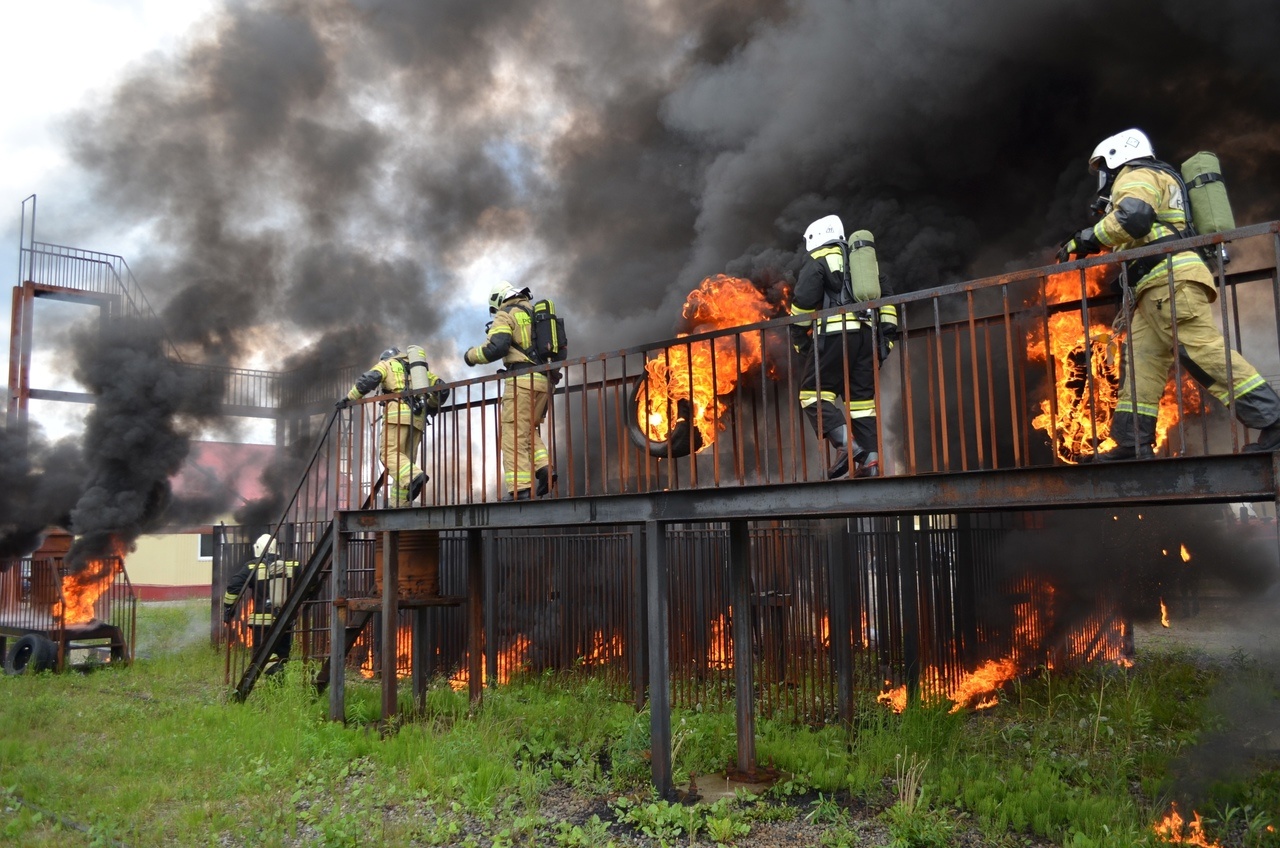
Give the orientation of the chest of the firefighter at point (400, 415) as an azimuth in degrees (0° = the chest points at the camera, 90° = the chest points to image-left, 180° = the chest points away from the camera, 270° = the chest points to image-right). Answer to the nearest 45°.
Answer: approximately 135°

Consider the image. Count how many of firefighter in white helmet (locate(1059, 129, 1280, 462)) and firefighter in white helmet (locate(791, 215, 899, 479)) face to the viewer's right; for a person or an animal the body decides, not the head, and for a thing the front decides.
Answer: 0

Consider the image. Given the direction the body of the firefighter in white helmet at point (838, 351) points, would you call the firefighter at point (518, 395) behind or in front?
in front

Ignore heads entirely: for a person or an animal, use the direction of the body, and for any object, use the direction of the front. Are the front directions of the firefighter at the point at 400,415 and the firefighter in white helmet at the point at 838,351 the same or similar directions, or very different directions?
same or similar directions

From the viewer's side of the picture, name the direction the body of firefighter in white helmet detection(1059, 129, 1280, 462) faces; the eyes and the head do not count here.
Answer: to the viewer's left

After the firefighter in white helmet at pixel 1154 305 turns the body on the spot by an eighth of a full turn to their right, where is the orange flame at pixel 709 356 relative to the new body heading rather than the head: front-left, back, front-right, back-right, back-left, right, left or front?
front

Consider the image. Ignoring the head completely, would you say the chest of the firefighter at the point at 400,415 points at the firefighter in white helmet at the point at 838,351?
no

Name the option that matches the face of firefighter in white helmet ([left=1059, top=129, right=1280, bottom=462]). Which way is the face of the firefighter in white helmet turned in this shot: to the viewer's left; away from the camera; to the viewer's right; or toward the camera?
to the viewer's left

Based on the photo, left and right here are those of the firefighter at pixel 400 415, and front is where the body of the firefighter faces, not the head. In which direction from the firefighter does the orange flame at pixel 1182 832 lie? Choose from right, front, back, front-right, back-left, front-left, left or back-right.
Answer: back

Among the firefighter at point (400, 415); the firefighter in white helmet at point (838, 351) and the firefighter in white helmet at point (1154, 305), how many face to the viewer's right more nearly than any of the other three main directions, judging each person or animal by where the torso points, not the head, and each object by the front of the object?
0

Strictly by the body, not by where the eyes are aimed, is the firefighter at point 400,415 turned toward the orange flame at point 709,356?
no

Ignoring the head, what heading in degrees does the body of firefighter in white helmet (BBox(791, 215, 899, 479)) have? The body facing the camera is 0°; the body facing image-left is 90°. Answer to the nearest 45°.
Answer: approximately 135°
